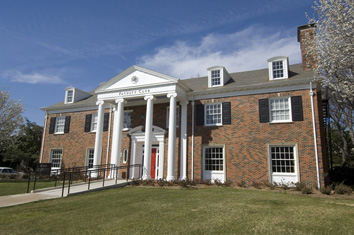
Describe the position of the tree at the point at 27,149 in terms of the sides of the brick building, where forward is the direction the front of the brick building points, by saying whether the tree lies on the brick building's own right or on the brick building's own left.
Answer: on the brick building's own right

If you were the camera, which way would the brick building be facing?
facing the viewer and to the left of the viewer

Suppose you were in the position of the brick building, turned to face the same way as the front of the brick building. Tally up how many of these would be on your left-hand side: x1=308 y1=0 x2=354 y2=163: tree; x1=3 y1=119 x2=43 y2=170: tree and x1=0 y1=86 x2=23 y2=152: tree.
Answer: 1

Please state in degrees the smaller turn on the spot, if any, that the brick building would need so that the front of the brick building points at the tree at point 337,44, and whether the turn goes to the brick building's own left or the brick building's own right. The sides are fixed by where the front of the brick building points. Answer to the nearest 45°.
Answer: approximately 90° to the brick building's own left

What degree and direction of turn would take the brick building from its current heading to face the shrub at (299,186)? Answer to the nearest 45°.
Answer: approximately 90° to its left

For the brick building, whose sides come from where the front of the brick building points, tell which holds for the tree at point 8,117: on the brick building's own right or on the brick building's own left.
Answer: on the brick building's own right
